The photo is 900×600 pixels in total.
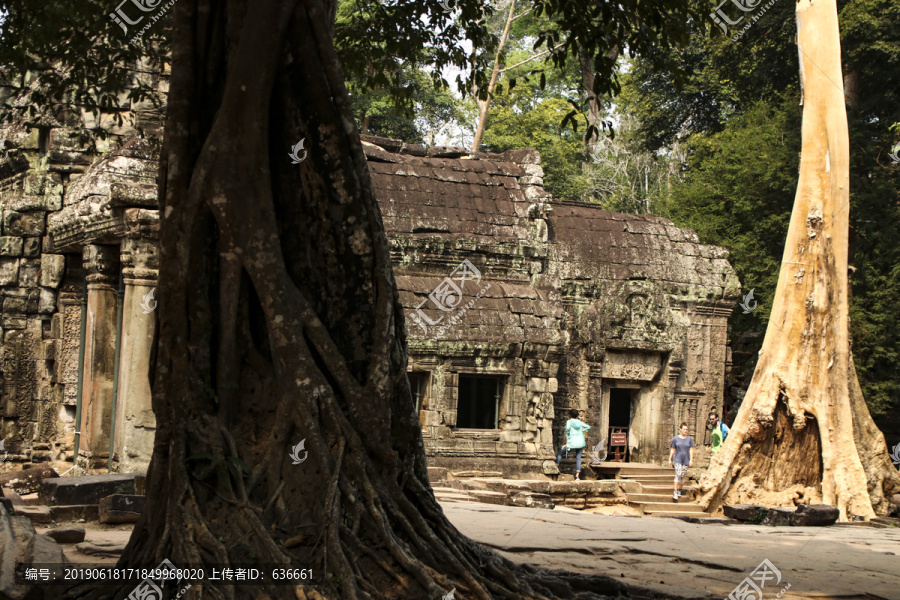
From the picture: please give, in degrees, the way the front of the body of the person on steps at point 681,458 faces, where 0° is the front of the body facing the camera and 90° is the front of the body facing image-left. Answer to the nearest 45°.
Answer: approximately 0°

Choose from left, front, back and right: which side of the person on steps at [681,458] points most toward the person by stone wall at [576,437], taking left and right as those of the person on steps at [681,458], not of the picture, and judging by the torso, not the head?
right

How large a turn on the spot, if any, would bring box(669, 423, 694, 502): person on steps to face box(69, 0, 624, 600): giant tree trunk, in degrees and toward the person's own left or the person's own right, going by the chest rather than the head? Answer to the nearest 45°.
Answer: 0° — they already face it

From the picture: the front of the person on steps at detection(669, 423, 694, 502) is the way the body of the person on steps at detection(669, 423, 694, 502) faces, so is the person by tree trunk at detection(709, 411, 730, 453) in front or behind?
behind
